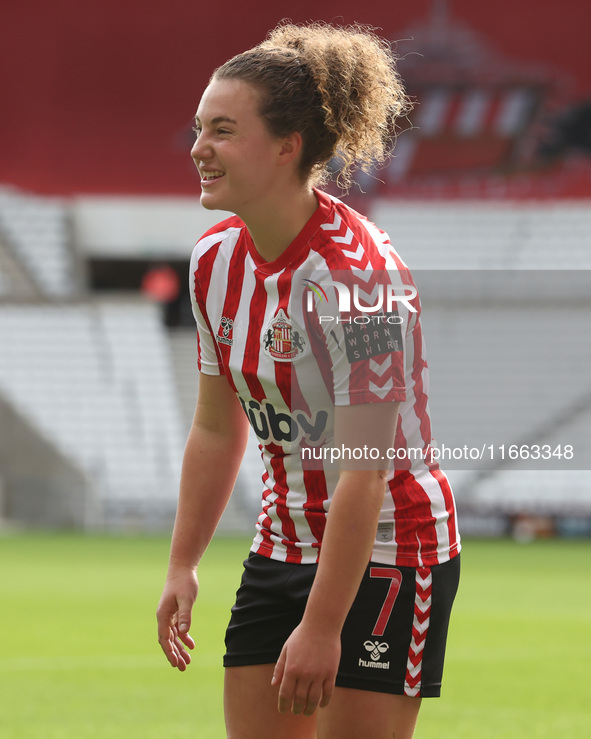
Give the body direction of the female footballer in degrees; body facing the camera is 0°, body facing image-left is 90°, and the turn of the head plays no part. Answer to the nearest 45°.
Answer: approximately 45°
